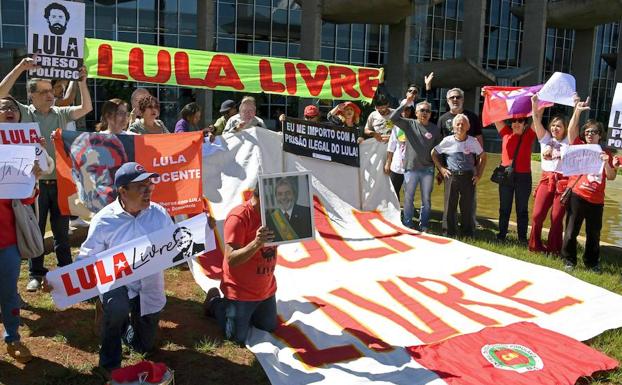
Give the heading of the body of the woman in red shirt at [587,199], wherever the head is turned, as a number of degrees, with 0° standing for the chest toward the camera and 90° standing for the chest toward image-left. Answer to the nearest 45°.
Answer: approximately 0°

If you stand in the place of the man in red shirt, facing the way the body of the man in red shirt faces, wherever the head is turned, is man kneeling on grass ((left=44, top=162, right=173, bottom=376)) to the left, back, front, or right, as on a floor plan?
right

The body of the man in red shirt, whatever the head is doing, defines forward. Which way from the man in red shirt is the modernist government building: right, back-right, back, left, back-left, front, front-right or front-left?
back-left

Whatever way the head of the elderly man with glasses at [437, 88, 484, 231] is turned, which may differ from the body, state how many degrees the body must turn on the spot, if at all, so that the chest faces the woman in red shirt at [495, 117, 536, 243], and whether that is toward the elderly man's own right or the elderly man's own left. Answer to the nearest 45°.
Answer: approximately 90° to the elderly man's own left

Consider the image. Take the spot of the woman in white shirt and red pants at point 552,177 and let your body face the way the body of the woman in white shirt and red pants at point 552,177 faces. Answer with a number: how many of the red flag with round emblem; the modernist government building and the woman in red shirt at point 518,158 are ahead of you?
1
